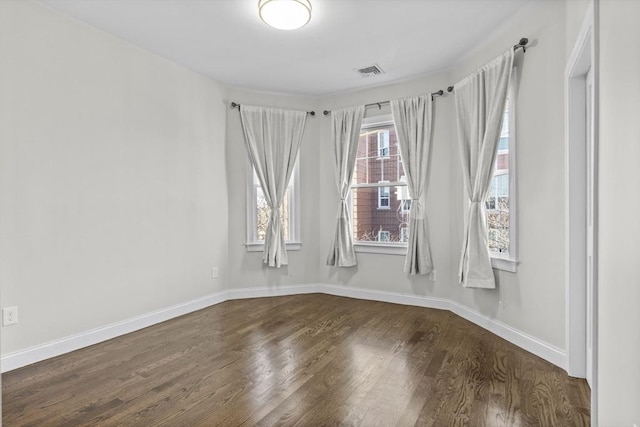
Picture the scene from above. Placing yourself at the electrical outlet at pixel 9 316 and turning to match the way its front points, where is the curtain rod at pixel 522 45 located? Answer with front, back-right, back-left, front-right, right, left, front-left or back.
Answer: front

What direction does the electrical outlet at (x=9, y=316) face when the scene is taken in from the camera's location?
facing the viewer and to the right of the viewer

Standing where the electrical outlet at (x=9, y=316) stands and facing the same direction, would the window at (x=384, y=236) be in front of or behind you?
in front

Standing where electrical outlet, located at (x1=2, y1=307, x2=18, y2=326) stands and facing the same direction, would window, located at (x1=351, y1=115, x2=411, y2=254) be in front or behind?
in front

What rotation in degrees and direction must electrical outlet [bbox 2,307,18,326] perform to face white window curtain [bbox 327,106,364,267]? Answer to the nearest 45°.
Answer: approximately 45° to its left

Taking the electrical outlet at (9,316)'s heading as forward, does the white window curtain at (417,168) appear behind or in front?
in front

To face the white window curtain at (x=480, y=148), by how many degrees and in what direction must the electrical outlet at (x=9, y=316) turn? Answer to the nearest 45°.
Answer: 0° — it already faces it

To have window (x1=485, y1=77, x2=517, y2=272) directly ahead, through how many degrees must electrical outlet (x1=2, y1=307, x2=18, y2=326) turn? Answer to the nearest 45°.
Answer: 0° — it already faces it
